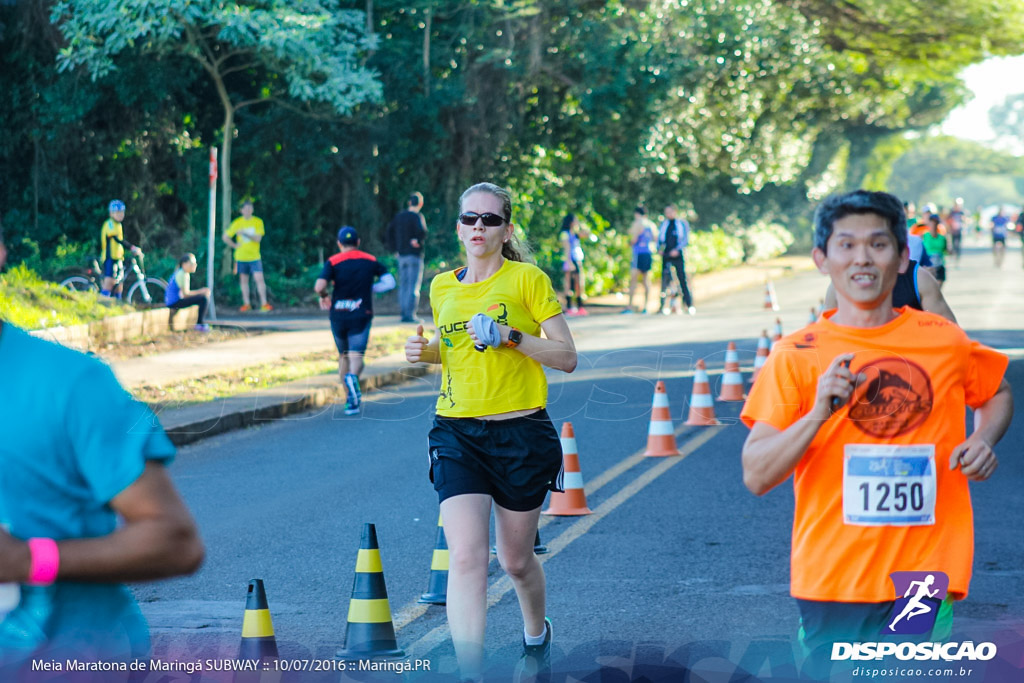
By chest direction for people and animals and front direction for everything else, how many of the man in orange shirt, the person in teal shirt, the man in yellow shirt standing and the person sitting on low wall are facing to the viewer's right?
1

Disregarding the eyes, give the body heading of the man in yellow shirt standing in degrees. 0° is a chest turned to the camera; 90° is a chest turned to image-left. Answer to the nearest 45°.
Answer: approximately 0°

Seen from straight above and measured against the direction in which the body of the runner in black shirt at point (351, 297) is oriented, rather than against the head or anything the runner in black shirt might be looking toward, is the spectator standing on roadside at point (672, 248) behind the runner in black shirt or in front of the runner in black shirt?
in front

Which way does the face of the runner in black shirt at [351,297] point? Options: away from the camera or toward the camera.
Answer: away from the camera

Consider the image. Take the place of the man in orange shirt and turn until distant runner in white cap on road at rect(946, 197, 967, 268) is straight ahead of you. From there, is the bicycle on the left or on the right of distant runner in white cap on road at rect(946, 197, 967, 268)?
left

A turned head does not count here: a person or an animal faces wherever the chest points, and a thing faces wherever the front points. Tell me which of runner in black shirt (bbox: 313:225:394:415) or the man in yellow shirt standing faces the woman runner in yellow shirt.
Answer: the man in yellow shirt standing

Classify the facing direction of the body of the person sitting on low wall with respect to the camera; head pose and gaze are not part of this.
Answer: to the viewer's right

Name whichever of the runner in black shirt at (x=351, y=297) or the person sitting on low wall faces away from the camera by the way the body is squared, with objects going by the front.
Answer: the runner in black shirt

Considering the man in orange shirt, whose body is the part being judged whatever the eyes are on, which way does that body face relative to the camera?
toward the camera

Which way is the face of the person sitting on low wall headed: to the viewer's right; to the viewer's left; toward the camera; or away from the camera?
to the viewer's right

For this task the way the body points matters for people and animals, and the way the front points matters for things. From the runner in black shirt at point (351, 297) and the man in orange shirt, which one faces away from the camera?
the runner in black shirt

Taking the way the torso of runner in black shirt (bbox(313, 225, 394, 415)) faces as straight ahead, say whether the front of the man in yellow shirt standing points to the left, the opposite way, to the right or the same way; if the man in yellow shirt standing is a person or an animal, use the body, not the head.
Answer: the opposite way
